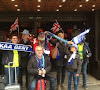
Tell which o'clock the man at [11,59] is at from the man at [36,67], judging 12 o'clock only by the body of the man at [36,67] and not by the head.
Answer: the man at [11,59] is roughly at 4 o'clock from the man at [36,67].

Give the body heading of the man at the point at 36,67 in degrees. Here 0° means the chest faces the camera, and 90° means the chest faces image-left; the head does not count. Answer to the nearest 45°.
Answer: approximately 0°
